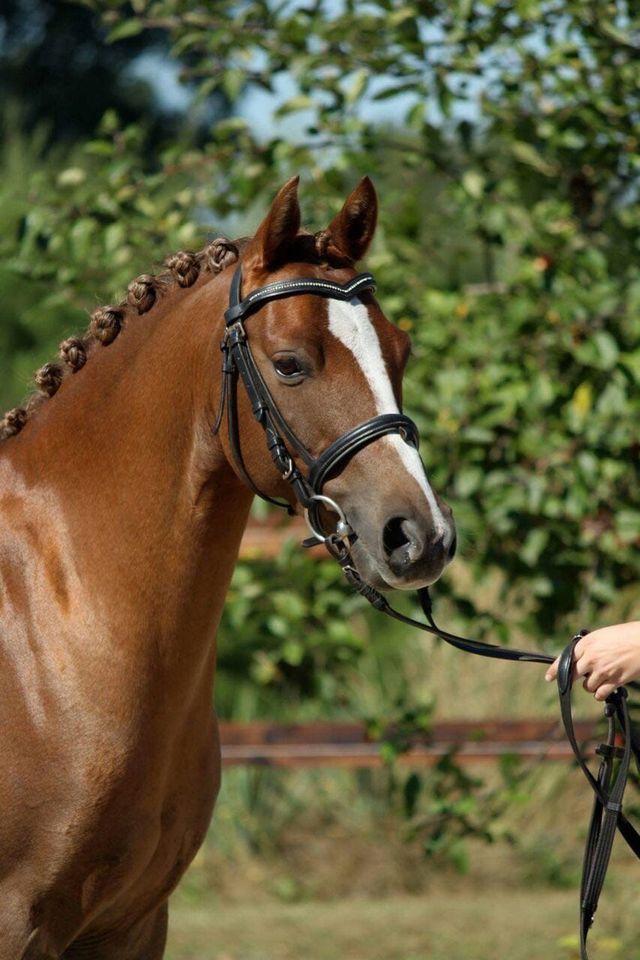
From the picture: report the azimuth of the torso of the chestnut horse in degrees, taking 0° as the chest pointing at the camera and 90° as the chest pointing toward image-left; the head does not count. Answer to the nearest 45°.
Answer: approximately 315°
